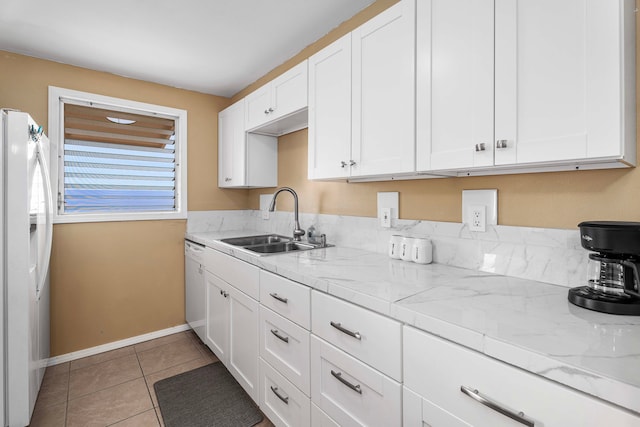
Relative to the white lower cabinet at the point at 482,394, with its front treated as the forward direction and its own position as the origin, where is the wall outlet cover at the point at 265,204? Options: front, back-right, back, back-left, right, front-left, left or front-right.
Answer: right

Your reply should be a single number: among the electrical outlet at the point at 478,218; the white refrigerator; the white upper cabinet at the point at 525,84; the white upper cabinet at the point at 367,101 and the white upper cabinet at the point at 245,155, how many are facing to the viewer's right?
1

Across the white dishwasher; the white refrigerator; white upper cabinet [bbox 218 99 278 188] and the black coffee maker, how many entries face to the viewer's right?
1

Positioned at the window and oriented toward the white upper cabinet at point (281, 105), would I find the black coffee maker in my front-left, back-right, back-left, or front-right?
front-right

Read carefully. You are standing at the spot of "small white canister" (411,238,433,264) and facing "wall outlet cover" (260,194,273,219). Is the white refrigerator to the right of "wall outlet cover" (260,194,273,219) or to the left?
left

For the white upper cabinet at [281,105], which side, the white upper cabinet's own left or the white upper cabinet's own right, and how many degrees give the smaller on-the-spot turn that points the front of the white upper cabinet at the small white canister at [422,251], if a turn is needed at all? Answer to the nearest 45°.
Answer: approximately 90° to the white upper cabinet's own left

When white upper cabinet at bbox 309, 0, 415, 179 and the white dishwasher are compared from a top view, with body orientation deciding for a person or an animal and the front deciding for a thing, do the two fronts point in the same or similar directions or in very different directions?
same or similar directions

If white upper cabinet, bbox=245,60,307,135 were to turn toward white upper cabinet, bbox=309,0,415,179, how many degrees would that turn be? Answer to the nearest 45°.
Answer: approximately 90° to its left

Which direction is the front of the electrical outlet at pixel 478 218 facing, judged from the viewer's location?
facing the viewer and to the left of the viewer

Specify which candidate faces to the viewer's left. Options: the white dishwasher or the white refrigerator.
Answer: the white dishwasher

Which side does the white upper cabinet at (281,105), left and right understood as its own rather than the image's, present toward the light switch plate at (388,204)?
left

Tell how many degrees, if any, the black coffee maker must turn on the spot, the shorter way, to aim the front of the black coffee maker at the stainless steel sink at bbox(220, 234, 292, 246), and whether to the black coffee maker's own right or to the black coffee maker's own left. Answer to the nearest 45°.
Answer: approximately 45° to the black coffee maker's own right

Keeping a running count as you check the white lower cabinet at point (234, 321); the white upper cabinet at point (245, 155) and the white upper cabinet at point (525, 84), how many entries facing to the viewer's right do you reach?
0
